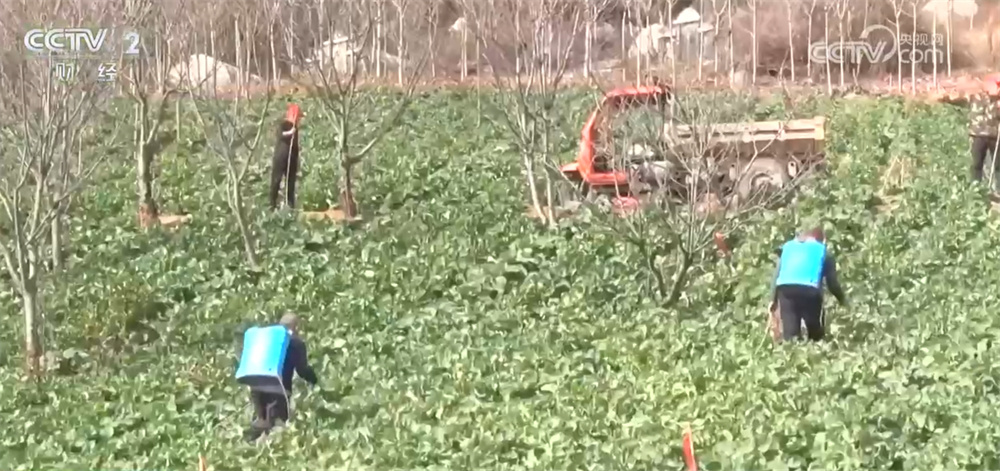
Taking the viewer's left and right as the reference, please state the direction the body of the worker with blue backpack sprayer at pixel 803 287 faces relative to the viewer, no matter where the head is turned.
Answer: facing away from the viewer and to the right of the viewer

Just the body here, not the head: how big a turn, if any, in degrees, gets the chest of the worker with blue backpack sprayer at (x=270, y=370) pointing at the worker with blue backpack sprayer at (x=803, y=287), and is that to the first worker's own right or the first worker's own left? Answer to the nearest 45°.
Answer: approximately 45° to the first worker's own right

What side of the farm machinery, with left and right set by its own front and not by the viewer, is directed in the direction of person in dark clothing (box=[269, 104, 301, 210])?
front

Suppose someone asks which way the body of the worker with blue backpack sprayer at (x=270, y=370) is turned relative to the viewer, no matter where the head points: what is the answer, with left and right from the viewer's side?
facing away from the viewer and to the right of the viewer

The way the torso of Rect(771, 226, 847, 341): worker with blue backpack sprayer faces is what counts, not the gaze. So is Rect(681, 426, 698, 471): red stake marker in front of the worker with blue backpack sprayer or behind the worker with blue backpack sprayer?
behind

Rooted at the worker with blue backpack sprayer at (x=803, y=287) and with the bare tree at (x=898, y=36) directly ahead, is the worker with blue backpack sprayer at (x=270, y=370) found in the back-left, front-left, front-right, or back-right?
back-left

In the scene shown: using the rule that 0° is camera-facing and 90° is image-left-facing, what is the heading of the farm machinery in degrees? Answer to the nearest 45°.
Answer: approximately 90°

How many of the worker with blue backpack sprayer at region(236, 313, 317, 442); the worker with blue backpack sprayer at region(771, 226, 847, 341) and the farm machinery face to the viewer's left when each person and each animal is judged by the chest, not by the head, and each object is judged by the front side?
1

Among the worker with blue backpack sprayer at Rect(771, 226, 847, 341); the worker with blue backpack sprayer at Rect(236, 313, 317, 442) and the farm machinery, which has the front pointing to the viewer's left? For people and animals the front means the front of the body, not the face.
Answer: the farm machinery

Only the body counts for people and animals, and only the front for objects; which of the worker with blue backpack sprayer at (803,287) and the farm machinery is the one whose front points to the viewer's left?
the farm machinery
